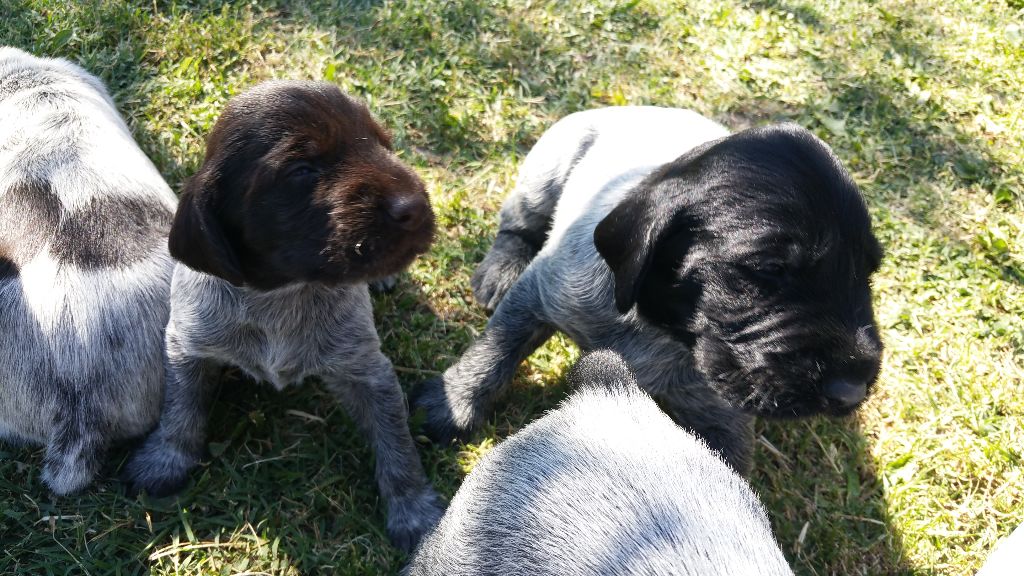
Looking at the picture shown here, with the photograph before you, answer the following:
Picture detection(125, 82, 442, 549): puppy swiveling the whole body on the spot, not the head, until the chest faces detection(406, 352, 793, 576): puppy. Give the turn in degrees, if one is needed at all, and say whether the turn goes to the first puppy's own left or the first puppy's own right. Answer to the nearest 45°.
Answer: approximately 45° to the first puppy's own left

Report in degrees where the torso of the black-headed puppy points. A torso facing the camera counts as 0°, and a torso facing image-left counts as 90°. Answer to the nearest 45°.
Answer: approximately 315°

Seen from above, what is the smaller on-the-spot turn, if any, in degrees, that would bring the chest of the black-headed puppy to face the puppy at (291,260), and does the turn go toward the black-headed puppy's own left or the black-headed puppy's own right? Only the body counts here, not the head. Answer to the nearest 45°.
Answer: approximately 135° to the black-headed puppy's own right

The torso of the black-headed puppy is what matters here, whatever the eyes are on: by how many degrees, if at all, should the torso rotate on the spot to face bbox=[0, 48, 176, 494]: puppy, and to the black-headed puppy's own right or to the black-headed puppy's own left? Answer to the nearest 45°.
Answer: approximately 135° to the black-headed puppy's own right

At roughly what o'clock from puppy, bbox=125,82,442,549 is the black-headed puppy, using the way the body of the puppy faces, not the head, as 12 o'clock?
The black-headed puppy is roughly at 10 o'clock from the puppy.

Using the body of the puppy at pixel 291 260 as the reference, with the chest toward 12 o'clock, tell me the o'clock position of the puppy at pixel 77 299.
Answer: the puppy at pixel 77 299 is roughly at 4 o'clock from the puppy at pixel 291 260.

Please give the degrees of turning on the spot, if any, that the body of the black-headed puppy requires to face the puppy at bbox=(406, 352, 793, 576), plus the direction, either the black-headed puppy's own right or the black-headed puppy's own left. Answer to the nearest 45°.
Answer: approximately 90° to the black-headed puppy's own right
